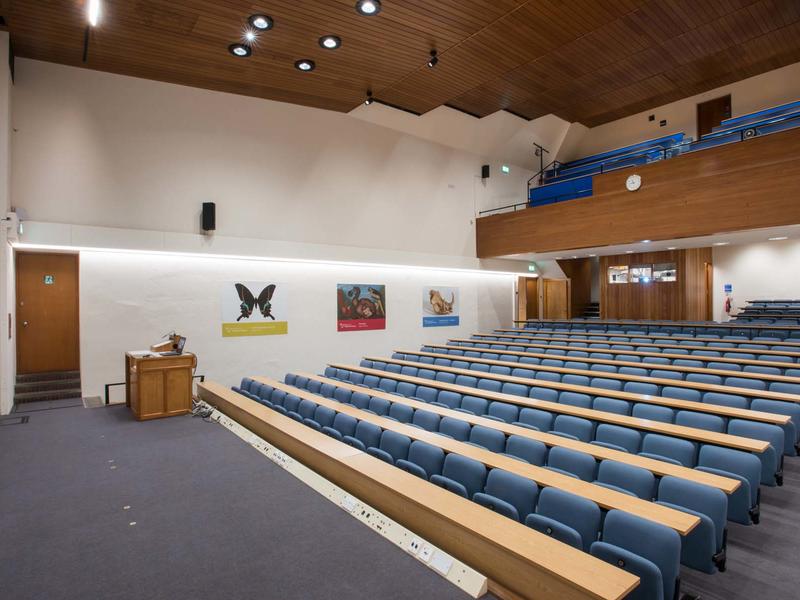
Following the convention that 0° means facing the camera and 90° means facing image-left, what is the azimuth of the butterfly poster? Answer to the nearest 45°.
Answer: approximately 0°

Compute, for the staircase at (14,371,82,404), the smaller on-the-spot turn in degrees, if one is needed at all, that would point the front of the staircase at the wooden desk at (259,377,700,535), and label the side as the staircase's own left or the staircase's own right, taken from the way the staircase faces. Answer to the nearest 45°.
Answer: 0° — it already faces it

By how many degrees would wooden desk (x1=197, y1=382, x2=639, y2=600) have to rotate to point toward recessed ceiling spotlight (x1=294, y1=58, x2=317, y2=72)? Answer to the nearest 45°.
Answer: approximately 135° to its right

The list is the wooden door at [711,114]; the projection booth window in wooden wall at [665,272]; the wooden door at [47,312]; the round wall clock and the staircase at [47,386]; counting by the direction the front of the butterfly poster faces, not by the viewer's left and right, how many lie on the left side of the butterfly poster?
3

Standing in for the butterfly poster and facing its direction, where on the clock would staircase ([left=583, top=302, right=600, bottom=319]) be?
The staircase is roughly at 8 o'clock from the butterfly poster.
